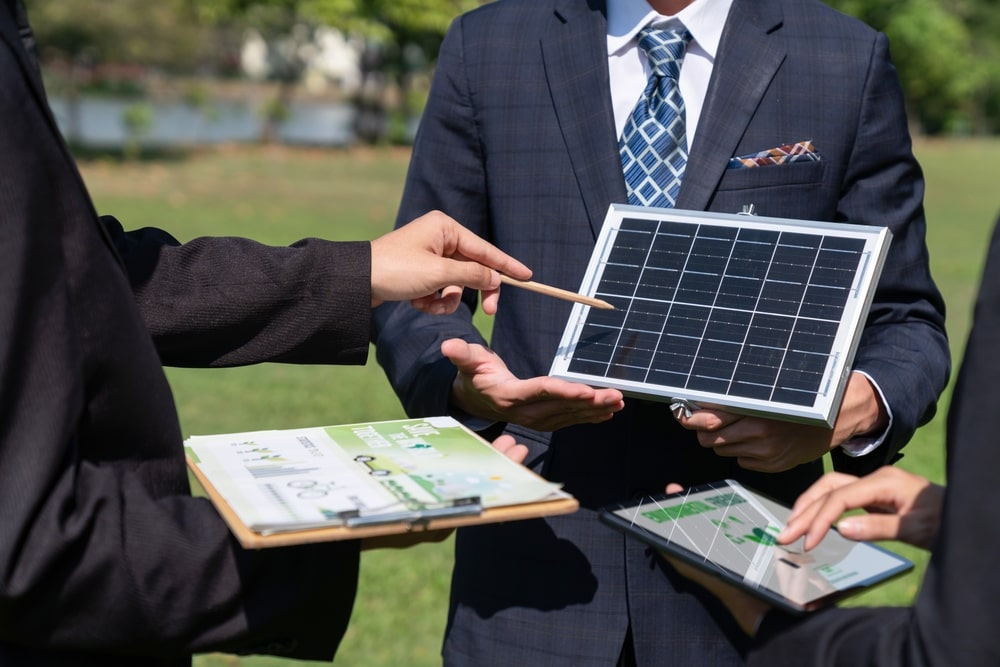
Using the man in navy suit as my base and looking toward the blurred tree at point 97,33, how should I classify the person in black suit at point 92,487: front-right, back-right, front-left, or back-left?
back-left

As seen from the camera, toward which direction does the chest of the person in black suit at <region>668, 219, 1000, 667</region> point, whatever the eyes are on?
to the viewer's left

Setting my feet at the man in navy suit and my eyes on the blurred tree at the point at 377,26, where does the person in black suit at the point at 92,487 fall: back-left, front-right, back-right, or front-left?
back-left

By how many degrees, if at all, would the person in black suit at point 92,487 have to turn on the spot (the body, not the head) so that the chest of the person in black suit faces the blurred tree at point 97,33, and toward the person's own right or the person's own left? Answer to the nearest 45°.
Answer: approximately 90° to the person's own left

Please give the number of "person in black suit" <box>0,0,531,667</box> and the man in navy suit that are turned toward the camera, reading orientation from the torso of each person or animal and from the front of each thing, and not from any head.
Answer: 1

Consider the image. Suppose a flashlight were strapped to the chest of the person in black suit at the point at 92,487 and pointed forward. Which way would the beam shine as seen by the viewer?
to the viewer's right

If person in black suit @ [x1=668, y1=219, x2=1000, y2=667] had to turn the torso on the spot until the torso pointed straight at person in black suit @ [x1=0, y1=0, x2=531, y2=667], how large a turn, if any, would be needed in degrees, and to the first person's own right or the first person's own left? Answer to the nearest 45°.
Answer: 0° — they already face them

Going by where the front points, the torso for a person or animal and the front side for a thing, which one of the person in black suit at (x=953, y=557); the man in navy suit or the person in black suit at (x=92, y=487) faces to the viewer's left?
the person in black suit at (x=953, y=557)

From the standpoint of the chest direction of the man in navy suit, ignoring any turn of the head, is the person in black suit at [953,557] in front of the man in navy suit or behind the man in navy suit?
in front

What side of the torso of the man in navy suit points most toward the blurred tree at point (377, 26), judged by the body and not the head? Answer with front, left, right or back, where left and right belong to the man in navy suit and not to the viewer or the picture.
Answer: back

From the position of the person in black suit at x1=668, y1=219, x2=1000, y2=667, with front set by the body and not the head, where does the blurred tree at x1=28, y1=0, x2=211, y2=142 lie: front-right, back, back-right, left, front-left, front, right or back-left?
front-right

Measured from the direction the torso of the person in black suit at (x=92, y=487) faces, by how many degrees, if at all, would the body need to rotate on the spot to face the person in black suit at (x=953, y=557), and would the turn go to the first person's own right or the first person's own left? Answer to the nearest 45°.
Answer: approximately 45° to the first person's own right

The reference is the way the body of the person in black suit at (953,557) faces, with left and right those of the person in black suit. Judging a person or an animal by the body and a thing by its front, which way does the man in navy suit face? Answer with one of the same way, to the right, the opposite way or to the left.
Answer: to the left

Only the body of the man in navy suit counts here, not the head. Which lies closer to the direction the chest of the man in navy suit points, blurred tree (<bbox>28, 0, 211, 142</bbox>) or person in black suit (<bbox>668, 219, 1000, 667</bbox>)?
the person in black suit

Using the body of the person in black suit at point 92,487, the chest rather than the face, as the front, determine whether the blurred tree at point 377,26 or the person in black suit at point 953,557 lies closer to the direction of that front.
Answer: the person in black suit
